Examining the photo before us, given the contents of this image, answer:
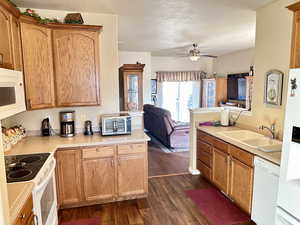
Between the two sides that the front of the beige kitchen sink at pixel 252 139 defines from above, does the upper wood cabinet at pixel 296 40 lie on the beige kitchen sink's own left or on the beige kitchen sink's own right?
on the beige kitchen sink's own left

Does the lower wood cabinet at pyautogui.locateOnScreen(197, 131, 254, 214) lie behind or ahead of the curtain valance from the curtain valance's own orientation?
ahead

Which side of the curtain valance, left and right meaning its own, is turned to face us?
front

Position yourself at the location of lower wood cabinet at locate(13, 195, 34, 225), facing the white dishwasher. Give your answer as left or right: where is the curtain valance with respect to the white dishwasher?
left

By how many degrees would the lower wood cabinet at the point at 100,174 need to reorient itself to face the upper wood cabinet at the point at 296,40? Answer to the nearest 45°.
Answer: approximately 45° to its left

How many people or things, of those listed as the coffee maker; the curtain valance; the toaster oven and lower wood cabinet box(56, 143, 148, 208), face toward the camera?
4

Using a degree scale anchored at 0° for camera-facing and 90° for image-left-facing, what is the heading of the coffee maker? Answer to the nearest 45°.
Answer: approximately 0°

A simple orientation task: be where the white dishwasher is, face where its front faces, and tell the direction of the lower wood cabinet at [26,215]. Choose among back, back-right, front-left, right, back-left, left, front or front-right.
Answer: front

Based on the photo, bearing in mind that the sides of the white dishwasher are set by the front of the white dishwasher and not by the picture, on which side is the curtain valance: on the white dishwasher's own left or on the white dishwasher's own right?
on the white dishwasher's own right

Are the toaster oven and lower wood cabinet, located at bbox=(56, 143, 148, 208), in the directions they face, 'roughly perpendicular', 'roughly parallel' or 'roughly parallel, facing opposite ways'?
roughly parallel

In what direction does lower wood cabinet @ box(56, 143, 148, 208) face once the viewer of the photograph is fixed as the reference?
facing the viewer

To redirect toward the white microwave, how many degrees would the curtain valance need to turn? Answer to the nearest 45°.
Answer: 0° — it already faces it

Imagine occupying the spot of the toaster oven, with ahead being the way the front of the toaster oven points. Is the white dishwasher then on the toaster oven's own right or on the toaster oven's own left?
on the toaster oven's own left

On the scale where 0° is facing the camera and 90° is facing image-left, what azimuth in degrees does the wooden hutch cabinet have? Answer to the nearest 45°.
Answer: approximately 315°

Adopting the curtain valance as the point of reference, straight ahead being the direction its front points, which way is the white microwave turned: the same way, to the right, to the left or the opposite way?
to the left

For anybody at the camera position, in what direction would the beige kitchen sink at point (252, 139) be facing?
facing the viewer and to the left of the viewer

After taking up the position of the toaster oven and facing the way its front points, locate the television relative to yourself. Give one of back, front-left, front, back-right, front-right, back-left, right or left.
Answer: back-left

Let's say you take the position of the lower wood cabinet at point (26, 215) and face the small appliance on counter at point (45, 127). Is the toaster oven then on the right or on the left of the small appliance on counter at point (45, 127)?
right
